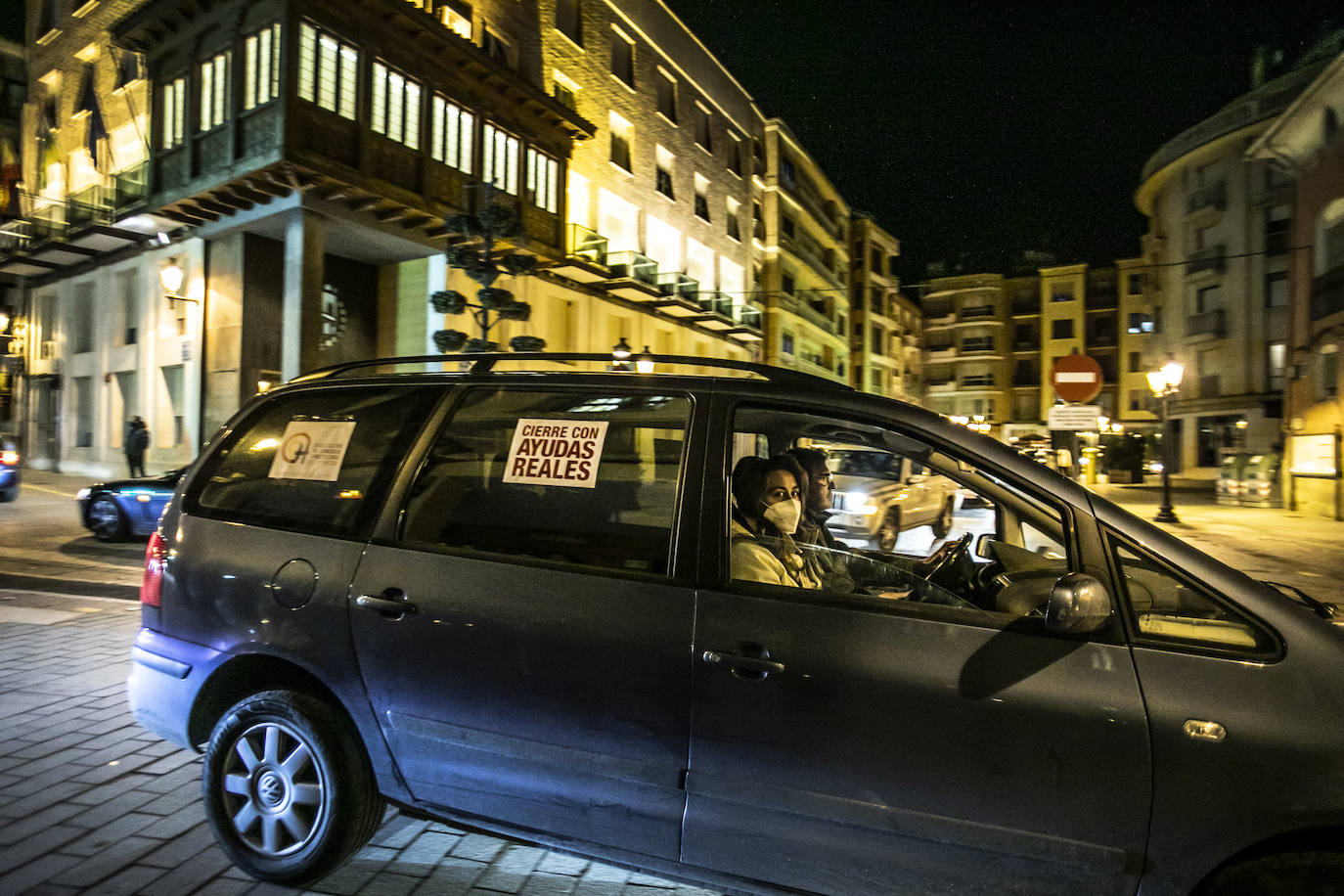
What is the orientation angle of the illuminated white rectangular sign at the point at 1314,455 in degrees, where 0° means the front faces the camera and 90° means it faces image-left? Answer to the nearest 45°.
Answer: approximately 0°

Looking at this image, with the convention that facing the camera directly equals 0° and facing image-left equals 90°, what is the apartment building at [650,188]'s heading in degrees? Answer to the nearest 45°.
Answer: approximately 315°

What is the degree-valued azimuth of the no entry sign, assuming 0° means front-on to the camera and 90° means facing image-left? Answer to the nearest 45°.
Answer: approximately 0°

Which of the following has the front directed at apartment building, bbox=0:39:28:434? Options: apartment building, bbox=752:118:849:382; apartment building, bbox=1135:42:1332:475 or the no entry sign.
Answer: apartment building, bbox=1135:42:1332:475

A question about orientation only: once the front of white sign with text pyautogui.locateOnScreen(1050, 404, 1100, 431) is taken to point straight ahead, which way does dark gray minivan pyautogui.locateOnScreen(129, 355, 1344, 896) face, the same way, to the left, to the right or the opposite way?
to the left

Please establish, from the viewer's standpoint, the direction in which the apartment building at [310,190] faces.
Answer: facing the viewer and to the right of the viewer

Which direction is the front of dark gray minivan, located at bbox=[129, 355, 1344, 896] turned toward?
to the viewer's right

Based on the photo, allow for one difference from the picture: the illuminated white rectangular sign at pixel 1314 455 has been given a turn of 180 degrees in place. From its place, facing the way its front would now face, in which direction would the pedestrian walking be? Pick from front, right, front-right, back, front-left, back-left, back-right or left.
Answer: back-left

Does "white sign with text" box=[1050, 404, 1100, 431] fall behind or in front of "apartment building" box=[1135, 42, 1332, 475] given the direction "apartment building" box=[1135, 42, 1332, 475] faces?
in front
